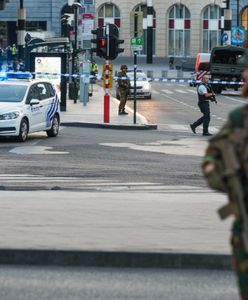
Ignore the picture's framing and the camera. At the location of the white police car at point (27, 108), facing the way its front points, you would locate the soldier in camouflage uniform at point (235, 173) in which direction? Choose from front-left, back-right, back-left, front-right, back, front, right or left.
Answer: front-left

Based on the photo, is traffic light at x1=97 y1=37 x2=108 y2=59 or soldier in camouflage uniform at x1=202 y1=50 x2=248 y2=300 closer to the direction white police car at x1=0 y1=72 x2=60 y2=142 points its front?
the soldier in camouflage uniform
